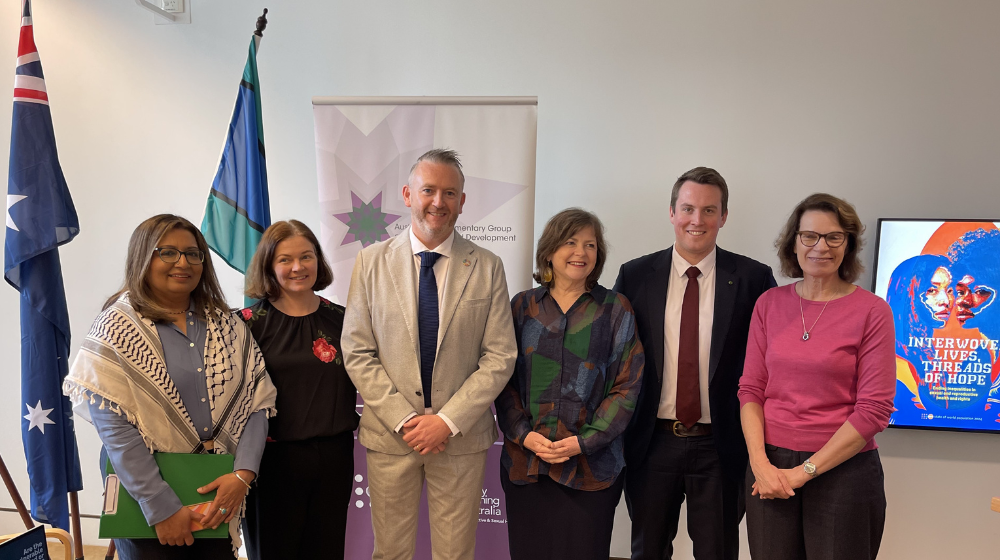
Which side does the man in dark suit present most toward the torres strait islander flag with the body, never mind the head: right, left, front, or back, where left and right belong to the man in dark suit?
right

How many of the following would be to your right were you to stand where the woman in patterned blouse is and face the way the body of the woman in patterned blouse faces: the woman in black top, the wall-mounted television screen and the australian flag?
2

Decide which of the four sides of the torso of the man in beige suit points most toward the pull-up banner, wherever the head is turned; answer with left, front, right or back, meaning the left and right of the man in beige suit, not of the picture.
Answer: back

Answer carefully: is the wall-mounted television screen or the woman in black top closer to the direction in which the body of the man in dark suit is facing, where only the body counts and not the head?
the woman in black top
